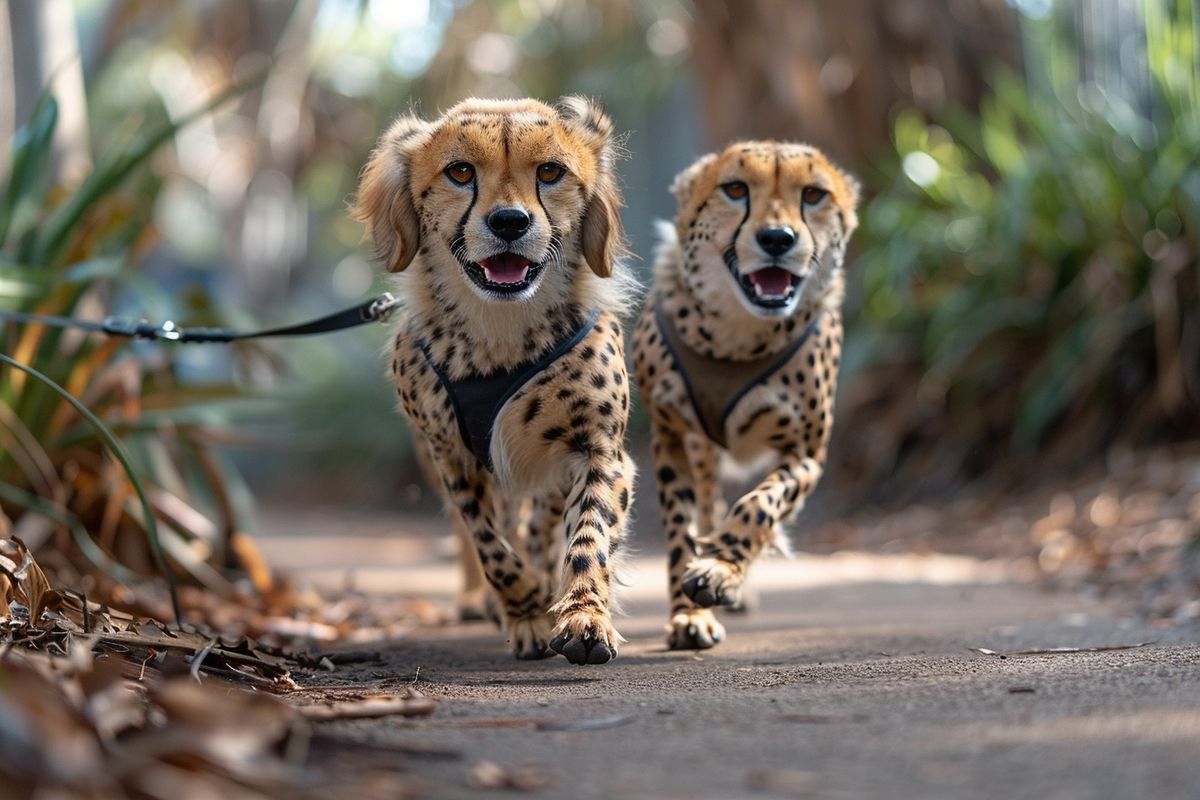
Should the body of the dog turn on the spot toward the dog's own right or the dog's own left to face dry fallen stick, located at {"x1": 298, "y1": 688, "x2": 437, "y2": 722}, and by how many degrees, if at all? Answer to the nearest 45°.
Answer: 0° — it already faces it

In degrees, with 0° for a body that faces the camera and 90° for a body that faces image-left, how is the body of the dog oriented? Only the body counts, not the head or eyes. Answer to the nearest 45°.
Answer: approximately 0°

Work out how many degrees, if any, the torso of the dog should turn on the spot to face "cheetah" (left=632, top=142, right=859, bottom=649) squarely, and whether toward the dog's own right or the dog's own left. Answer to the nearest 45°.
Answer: approximately 135° to the dog's own left

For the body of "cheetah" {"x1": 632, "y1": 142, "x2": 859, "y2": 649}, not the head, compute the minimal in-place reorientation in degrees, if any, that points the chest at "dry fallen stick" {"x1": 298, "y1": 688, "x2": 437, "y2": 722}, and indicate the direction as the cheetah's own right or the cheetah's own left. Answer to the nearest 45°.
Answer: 0° — it already faces it

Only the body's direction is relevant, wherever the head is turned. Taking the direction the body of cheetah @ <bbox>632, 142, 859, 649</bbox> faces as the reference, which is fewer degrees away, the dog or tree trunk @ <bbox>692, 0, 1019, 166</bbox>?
the dog

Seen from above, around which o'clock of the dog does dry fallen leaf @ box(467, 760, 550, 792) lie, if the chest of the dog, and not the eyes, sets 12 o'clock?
The dry fallen leaf is roughly at 12 o'clock from the dog.

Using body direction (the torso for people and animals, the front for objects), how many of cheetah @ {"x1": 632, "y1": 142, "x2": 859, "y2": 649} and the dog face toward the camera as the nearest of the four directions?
2

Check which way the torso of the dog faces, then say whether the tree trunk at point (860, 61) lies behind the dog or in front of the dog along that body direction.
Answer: behind

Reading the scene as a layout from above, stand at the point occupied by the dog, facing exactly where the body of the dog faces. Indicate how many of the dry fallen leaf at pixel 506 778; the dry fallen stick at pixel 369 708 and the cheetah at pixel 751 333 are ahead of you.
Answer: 2
